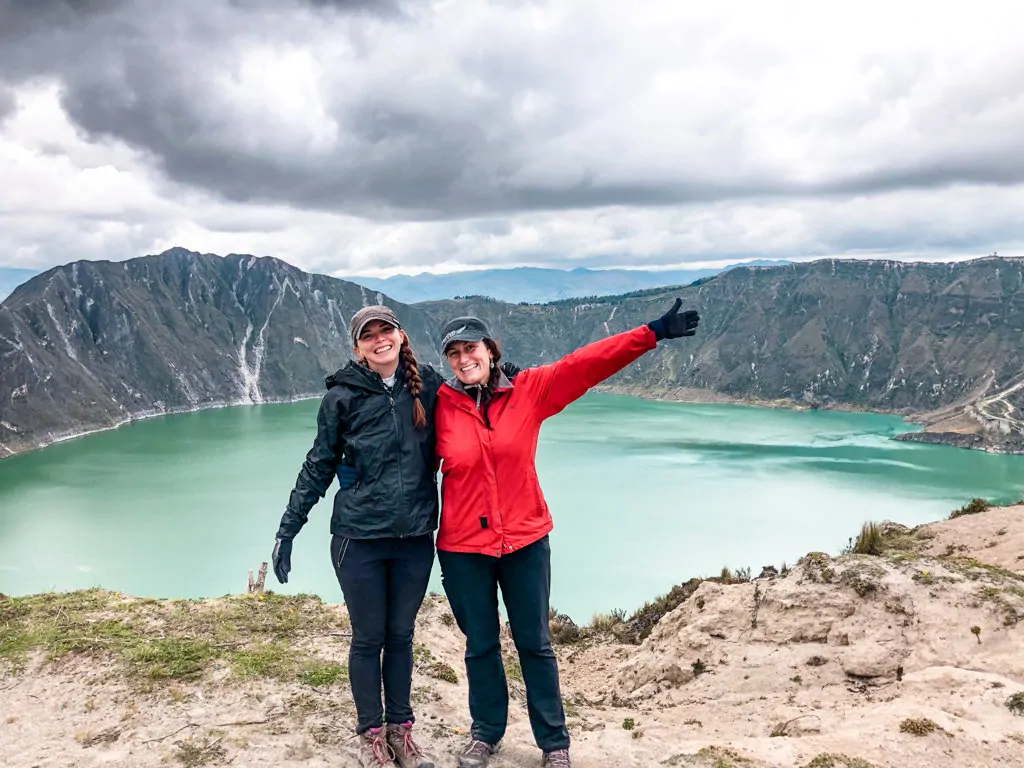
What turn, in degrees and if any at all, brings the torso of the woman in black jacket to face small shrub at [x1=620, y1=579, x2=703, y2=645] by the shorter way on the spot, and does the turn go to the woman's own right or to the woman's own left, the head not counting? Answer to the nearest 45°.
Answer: approximately 135° to the woman's own left

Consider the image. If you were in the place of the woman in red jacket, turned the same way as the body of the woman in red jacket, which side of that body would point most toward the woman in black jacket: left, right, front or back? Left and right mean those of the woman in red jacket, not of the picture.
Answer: right

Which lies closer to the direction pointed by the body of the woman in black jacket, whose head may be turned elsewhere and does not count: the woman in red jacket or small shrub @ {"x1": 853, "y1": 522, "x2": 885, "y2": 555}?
the woman in red jacket

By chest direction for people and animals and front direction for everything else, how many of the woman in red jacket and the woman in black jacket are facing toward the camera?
2

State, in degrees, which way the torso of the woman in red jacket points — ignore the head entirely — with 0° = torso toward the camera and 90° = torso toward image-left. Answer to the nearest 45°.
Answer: approximately 0°

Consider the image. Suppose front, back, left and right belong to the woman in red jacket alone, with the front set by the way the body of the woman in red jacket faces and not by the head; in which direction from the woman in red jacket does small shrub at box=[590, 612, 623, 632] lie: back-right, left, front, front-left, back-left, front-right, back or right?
back

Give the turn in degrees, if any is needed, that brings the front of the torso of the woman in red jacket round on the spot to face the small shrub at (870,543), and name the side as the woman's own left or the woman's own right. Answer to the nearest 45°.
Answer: approximately 135° to the woman's own left
